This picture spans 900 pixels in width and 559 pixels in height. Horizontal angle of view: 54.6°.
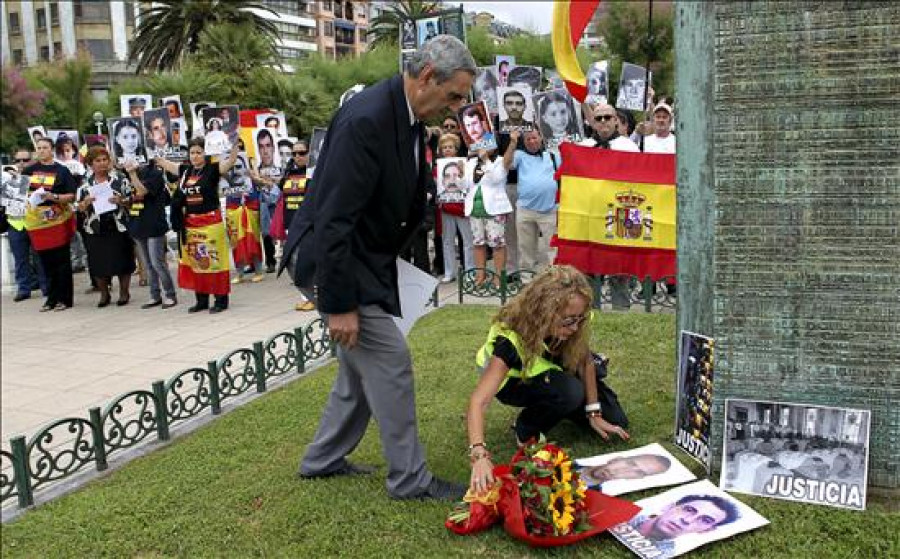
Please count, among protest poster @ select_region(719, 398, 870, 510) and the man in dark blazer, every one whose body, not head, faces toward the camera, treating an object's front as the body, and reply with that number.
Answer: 1

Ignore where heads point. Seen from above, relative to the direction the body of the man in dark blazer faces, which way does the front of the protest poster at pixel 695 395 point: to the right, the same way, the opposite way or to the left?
the opposite way

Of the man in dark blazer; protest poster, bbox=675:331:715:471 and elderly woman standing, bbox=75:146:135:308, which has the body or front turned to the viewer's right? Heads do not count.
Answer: the man in dark blazer

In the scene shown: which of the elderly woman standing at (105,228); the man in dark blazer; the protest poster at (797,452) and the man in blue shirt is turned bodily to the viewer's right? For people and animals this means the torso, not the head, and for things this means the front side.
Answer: the man in dark blazer

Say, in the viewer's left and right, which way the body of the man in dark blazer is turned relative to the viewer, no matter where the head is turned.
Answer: facing to the right of the viewer

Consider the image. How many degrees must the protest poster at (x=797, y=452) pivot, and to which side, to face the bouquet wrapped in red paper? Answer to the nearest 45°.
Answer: approximately 45° to its right

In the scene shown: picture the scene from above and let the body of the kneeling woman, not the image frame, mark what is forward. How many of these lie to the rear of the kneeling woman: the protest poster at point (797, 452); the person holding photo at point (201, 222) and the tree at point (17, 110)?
2

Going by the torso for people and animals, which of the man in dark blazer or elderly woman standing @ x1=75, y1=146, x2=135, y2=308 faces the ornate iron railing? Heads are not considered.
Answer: the elderly woman standing

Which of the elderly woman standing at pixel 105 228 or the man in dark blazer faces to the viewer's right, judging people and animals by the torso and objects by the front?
the man in dark blazer

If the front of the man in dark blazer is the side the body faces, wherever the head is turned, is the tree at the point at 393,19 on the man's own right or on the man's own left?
on the man's own left

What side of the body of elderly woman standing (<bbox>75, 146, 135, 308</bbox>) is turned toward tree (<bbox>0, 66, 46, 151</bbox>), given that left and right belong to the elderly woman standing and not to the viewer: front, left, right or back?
back

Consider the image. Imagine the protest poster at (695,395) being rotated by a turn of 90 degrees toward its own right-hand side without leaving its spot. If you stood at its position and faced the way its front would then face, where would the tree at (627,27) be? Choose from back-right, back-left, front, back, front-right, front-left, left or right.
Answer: front-right

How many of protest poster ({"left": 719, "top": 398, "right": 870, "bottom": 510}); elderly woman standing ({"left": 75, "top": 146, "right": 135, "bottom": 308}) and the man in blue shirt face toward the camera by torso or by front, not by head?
3

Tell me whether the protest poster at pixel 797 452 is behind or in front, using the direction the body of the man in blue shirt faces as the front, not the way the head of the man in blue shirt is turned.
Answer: in front
